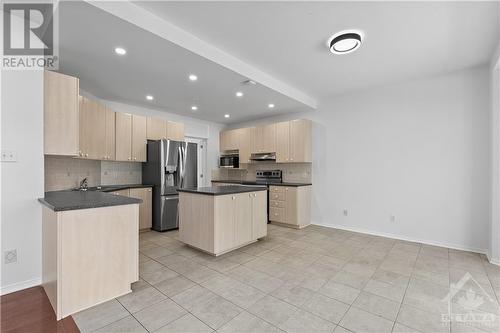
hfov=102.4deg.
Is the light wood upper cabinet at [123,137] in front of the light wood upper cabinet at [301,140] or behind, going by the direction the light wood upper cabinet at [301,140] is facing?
in front

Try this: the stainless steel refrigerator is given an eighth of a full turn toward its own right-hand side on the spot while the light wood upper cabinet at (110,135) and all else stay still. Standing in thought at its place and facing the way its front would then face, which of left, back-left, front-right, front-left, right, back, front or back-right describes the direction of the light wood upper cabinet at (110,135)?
right

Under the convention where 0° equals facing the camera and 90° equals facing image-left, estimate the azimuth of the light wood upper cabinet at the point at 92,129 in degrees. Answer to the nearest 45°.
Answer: approximately 315°

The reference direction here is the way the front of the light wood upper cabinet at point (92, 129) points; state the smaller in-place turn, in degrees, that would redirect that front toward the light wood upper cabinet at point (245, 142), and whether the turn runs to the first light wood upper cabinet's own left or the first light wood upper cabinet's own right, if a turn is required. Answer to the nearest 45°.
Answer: approximately 45° to the first light wood upper cabinet's own left

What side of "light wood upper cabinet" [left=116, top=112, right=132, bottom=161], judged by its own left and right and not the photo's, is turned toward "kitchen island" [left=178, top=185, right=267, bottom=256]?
front

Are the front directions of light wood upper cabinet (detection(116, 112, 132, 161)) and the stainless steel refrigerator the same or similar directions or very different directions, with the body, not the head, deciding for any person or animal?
same or similar directions

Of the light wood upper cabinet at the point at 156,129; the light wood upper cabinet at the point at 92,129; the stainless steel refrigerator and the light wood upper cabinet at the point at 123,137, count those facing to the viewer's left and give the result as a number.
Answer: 0

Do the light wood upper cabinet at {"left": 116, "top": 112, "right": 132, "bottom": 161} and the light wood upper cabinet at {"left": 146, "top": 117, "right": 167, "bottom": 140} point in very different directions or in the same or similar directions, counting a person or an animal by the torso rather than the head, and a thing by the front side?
same or similar directions

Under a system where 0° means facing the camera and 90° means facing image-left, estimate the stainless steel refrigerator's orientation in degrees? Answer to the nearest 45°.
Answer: approximately 315°

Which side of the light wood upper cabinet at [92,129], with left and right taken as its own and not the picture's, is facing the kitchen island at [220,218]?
front

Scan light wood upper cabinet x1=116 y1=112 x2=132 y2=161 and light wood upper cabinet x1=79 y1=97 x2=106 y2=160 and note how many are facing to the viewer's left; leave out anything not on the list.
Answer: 0

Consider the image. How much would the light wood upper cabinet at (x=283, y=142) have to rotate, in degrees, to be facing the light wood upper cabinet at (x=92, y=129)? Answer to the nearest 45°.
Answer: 0° — it already faces it

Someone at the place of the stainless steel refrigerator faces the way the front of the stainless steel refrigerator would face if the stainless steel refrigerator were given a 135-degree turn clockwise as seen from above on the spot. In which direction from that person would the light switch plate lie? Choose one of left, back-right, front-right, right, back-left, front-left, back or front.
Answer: front-left

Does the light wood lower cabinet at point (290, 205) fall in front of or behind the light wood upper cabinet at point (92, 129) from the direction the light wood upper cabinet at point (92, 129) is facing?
in front
